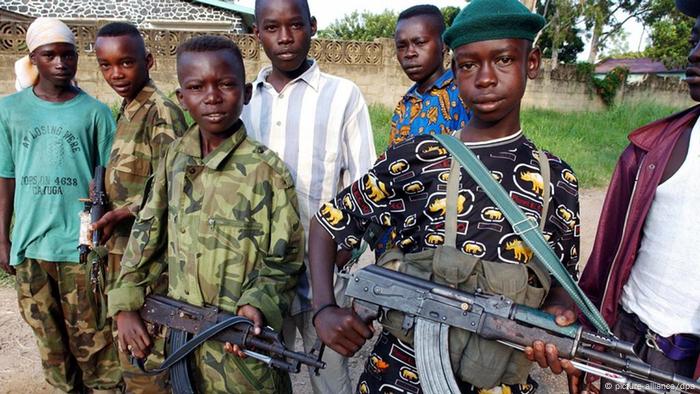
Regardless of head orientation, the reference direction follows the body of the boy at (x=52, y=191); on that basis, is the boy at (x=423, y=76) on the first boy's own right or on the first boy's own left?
on the first boy's own left

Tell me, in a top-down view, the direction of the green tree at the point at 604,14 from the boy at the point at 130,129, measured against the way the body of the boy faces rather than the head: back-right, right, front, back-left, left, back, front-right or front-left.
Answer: back

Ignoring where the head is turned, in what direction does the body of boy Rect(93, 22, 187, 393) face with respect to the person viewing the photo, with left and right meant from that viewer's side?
facing the viewer and to the left of the viewer

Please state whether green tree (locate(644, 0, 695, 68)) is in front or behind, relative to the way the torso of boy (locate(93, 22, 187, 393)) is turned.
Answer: behind

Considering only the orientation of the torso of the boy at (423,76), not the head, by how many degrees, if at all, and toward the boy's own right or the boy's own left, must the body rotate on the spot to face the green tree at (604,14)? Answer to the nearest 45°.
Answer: approximately 135° to the boy's own right

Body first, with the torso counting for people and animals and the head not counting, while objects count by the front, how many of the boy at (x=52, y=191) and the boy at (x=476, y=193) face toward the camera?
2

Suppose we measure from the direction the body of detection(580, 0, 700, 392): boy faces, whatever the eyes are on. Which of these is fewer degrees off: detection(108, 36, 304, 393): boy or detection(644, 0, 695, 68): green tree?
the boy

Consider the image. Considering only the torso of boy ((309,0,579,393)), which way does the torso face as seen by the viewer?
toward the camera

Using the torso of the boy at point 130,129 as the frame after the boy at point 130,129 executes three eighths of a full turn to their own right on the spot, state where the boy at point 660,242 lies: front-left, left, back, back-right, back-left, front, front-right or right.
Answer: back-right

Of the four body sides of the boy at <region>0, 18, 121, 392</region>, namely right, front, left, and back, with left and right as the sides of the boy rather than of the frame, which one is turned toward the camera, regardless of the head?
front
